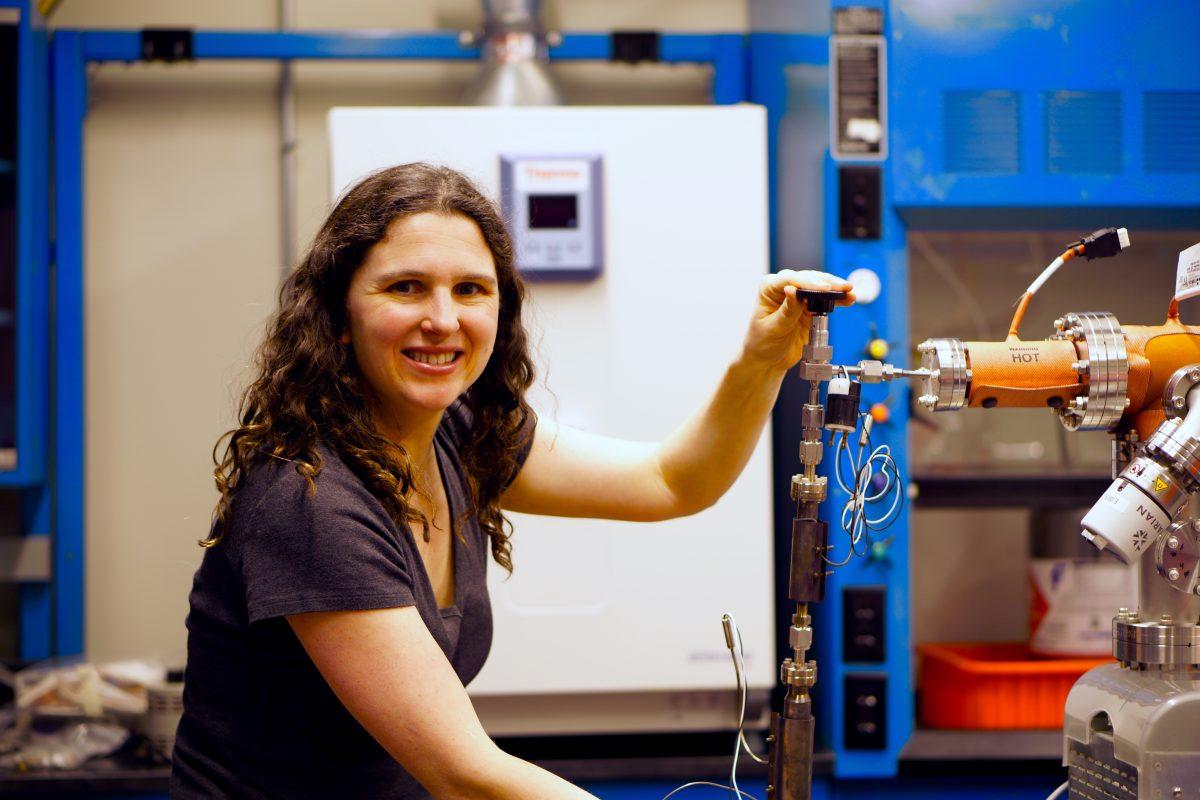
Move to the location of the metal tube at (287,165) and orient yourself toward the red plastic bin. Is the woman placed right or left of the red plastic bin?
right

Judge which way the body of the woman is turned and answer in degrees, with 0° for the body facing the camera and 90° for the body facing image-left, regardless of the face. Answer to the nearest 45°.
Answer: approximately 315°

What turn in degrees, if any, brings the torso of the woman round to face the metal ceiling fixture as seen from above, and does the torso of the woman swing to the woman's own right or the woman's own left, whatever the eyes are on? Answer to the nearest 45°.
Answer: approximately 135° to the woman's own left

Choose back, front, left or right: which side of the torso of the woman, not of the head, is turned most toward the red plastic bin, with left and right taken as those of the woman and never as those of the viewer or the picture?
left

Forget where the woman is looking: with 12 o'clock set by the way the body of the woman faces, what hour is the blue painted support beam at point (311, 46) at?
The blue painted support beam is roughly at 7 o'clock from the woman.

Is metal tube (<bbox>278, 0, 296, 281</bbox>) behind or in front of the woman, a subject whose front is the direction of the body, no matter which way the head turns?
behind

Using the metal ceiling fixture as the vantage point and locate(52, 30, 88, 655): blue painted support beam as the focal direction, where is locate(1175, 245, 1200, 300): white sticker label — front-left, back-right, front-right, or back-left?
back-left

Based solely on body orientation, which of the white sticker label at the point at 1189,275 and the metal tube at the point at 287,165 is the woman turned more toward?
the white sticker label

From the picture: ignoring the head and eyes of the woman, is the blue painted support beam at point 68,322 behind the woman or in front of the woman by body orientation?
behind

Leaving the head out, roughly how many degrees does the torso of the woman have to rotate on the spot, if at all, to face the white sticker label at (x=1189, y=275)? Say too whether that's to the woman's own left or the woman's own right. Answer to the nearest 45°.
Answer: approximately 45° to the woman's own left
